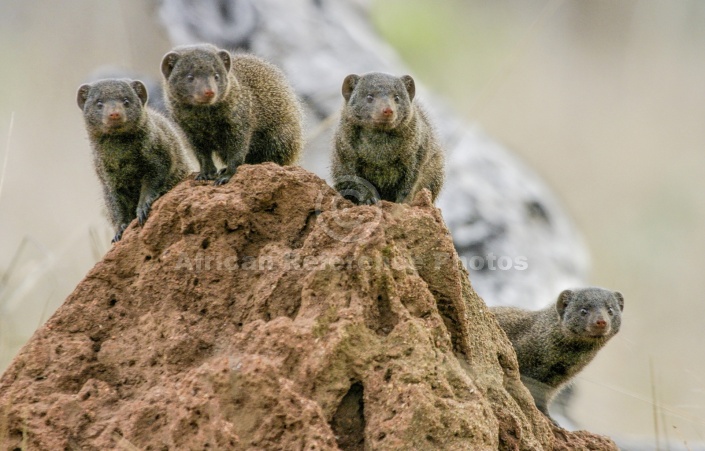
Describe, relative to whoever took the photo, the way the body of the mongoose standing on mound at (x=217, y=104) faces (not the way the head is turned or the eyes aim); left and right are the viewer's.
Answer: facing the viewer and to the left of the viewer

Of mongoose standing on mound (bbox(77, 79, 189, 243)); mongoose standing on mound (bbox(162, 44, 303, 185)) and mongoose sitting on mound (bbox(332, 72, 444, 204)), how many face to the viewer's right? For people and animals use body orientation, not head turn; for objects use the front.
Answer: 0

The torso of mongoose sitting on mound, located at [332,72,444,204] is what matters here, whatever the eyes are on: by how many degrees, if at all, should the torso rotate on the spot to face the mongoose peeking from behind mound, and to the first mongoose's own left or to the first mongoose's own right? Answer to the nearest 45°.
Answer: approximately 135° to the first mongoose's own left

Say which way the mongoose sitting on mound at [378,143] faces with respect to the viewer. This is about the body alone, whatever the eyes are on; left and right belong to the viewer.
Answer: facing the viewer

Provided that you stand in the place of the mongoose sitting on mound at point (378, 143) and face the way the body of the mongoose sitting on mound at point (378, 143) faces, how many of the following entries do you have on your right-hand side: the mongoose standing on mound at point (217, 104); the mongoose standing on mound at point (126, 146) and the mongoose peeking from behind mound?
2

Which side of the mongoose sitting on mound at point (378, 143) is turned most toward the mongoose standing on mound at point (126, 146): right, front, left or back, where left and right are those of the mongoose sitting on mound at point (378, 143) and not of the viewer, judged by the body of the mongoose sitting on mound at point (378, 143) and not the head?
right

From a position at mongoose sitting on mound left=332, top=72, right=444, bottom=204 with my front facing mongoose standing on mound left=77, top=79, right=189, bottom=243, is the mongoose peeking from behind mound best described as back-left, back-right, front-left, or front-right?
back-right

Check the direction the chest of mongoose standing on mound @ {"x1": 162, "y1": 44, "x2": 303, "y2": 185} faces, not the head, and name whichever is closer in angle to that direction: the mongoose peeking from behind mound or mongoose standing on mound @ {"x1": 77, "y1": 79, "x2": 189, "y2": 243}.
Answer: the mongoose standing on mound

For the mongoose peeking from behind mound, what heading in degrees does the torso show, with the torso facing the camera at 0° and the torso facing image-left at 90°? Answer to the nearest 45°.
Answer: approximately 315°

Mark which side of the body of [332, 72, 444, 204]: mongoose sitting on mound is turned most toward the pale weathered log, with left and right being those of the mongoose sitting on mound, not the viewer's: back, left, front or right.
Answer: back

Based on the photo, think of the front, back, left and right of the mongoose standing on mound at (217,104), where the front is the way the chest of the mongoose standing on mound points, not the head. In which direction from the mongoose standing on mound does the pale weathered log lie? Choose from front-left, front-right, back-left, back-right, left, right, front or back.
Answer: back

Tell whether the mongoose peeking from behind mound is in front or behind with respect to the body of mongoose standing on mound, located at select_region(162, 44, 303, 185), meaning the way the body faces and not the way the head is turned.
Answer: behind

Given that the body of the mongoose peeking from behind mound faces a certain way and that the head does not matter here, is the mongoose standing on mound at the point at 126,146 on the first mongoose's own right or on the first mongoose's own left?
on the first mongoose's own right

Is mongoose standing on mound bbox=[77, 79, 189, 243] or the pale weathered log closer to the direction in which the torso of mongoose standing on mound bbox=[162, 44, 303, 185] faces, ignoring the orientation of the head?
the mongoose standing on mound
